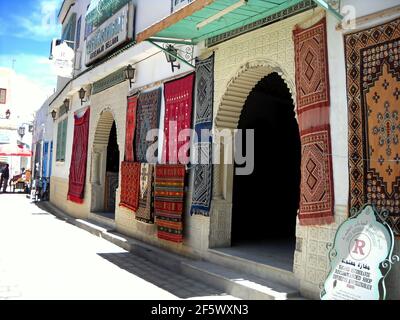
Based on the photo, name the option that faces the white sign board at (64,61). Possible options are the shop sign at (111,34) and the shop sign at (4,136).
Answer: the shop sign at (4,136)

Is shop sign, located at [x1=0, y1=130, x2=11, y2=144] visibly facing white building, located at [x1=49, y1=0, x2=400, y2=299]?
yes

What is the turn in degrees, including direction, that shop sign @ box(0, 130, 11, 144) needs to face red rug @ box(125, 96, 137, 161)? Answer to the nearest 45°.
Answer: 0° — it already faces it

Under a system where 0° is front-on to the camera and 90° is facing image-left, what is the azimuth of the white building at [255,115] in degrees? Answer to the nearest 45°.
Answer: approximately 45°
